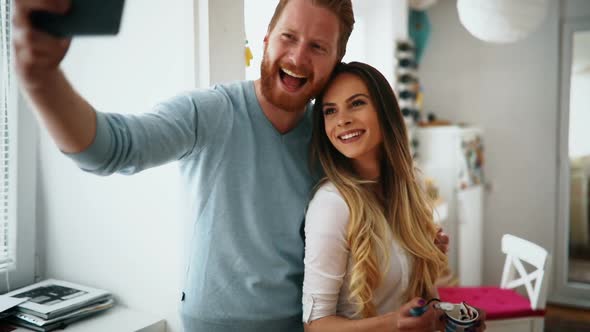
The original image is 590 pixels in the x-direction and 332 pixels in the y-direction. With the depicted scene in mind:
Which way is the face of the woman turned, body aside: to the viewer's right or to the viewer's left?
to the viewer's left

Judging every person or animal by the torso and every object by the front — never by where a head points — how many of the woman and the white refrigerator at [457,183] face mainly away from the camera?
0

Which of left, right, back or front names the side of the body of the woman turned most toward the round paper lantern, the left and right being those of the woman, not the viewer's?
left

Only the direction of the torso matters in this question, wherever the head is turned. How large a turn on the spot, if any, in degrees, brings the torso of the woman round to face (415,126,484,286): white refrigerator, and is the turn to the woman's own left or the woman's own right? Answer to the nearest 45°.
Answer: approximately 135° to the woman's own left

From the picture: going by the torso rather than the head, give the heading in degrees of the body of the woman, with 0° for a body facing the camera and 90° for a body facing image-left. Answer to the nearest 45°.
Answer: approximately 315°

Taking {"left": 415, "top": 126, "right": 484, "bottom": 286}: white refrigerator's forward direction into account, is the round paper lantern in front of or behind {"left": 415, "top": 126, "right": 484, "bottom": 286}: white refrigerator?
in front

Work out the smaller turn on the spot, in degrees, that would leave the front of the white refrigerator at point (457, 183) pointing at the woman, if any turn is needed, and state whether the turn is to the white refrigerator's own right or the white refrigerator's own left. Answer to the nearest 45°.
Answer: approximately 45° to the white refrigerator's own right

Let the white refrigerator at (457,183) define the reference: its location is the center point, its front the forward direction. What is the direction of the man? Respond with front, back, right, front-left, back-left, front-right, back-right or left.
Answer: front-right

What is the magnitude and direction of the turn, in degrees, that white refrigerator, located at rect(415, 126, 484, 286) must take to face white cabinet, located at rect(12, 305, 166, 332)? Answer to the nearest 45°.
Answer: approximately 90° to its right

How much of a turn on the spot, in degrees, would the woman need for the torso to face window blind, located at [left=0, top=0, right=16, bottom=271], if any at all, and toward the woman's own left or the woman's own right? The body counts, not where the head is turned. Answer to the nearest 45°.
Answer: approximately 135° to the woman's own right

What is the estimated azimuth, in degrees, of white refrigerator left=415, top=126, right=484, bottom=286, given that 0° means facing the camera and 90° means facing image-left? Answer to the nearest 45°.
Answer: approximately 315°

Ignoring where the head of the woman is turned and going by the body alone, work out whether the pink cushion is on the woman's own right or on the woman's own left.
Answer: on the woman's own left

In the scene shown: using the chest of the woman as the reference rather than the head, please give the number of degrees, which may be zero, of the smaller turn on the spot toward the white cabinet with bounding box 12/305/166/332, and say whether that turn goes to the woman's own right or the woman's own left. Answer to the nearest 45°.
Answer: approximately 135° to the woman's own right
